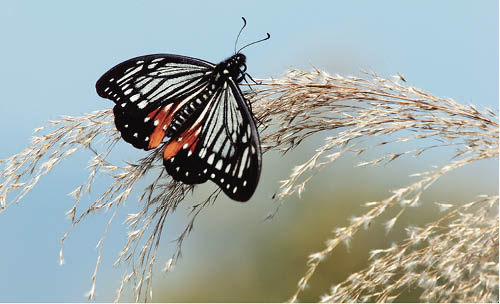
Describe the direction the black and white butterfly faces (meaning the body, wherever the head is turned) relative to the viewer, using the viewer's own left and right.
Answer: facing away from the viewer and to the right of the viewer
